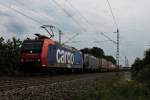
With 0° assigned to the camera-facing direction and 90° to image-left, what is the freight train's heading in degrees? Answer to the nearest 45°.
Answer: approximately 45°
